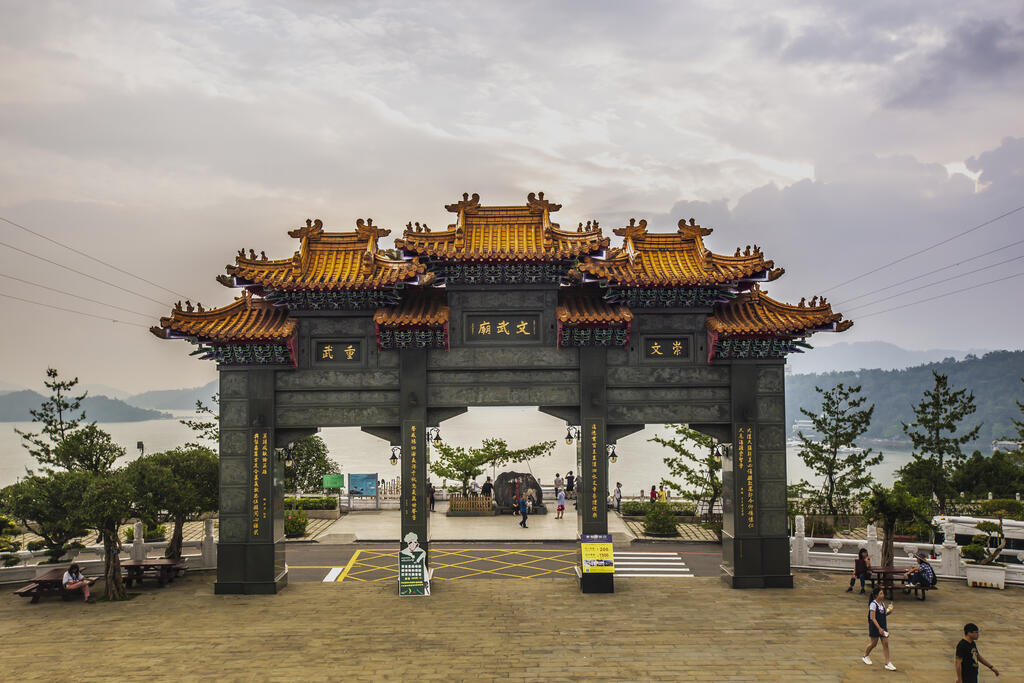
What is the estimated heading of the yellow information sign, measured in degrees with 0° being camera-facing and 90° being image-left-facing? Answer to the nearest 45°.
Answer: approximately 0°

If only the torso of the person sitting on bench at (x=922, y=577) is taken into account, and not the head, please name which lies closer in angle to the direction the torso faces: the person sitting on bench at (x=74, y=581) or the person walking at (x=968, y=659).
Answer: the person sitting on bench

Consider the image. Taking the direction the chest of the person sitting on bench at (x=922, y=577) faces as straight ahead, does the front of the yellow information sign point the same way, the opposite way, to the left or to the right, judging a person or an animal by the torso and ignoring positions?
to the left

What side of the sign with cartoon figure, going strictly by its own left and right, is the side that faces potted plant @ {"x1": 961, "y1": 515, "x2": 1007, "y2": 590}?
left
